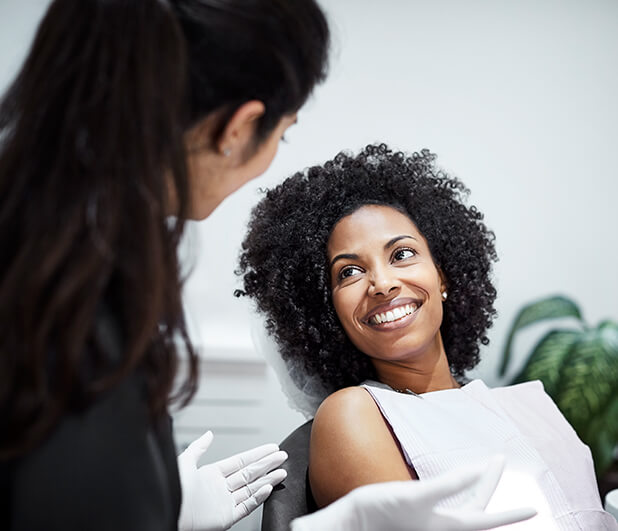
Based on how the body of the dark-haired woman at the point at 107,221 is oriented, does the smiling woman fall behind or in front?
in front

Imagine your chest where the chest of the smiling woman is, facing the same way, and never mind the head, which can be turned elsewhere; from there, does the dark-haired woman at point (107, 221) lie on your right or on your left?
on your right

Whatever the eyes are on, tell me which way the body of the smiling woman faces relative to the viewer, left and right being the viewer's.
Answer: facing the viewer and to the right of the viewer

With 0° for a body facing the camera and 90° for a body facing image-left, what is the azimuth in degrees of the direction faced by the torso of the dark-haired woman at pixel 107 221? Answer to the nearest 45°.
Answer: approximately 225°

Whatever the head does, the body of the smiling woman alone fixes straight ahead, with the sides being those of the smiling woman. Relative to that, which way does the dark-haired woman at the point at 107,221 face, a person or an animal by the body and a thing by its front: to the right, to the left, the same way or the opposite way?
to the left

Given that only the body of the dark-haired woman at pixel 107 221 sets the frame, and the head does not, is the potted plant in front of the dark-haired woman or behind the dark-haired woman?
in front

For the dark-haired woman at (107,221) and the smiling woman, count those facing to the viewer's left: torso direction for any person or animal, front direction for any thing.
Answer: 0

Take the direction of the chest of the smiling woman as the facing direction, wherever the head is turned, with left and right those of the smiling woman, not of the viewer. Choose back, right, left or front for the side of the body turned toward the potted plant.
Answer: left

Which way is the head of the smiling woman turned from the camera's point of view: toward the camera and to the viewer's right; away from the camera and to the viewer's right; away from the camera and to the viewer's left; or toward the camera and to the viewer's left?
toward the camera and to the viewer's left

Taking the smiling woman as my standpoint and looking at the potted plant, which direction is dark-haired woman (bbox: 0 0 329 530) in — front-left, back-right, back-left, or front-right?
back-right
